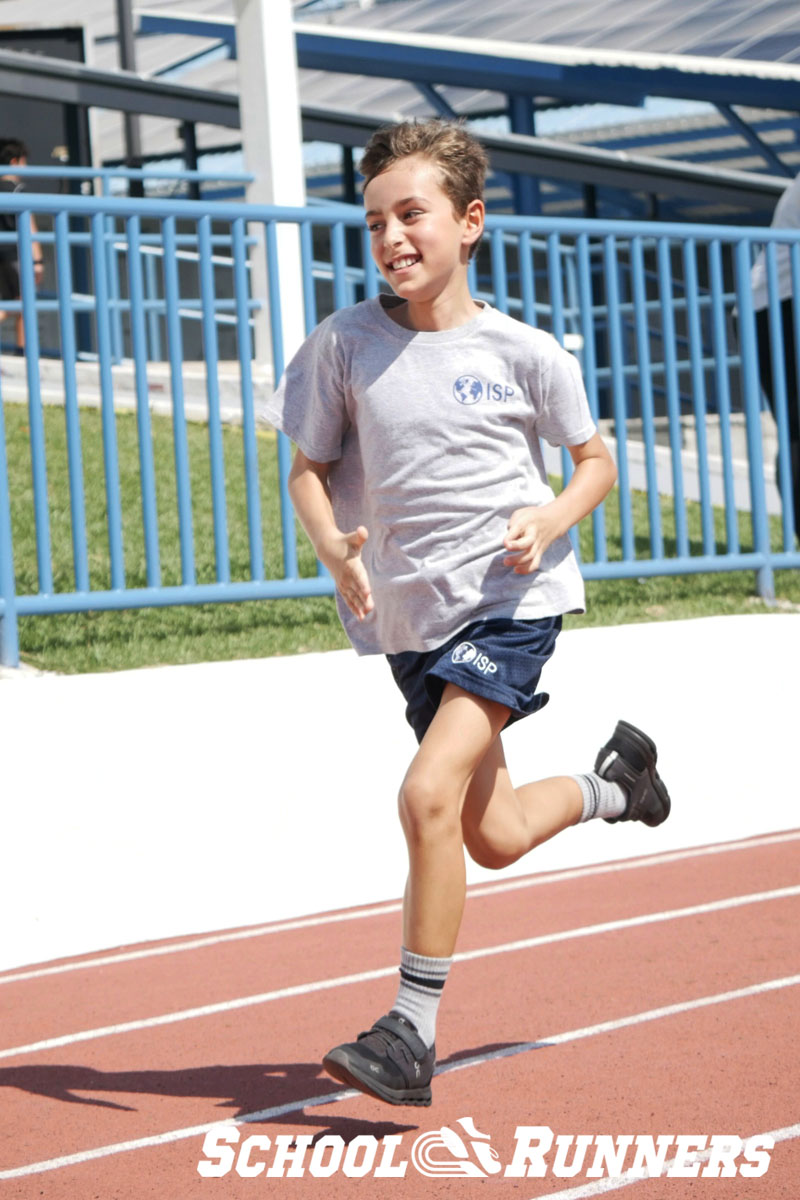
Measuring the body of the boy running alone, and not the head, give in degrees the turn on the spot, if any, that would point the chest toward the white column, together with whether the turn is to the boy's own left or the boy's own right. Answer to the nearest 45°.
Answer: approximately 135° to the boy's own right

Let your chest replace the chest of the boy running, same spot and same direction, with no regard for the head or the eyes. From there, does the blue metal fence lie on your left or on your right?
on your right

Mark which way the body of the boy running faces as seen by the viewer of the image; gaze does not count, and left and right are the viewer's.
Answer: facing the viewer and to the left of the viewer
